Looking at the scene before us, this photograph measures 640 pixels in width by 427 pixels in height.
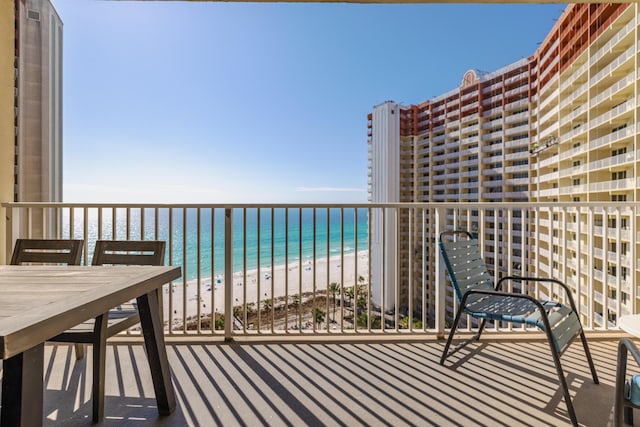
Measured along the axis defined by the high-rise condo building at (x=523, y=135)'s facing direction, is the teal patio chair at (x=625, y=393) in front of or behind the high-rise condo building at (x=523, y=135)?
in front

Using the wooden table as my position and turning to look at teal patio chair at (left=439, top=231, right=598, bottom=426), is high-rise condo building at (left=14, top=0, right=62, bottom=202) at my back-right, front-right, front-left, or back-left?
back-left

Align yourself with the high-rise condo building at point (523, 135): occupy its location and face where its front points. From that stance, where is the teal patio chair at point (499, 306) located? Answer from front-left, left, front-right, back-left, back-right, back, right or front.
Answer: front-left

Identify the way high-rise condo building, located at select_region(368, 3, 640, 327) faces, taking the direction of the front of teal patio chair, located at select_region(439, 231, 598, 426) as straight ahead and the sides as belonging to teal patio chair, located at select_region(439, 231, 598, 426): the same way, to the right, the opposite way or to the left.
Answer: to the right

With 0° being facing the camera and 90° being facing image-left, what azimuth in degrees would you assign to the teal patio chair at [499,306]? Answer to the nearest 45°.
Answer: approximately 315°

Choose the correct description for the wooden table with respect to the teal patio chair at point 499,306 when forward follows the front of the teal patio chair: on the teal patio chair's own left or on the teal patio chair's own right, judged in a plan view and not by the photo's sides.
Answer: on the teal patio chair's own right

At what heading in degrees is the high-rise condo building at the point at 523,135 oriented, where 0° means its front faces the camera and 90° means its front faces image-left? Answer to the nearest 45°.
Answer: approximately 45°

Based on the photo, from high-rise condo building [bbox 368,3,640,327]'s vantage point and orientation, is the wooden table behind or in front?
in front
